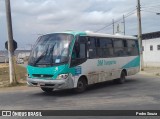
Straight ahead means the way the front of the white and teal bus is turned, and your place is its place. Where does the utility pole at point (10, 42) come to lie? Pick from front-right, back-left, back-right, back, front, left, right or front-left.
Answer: right

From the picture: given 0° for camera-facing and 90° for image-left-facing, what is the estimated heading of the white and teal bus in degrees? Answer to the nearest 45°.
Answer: approximately 45°
